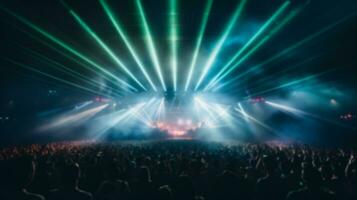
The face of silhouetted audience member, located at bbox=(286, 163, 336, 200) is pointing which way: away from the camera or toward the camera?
away from the camera

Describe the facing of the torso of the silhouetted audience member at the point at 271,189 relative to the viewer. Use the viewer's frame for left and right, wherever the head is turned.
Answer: facing away from the viewer and to the left of the viewer

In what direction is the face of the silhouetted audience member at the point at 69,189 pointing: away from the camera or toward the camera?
away from the camera

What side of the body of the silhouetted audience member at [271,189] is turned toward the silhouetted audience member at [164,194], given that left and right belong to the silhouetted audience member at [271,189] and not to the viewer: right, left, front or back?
left

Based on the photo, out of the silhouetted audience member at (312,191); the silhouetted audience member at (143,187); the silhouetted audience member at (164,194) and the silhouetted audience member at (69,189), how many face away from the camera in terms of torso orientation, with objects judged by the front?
4

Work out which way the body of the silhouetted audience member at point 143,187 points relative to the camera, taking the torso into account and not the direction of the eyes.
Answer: away from the camera

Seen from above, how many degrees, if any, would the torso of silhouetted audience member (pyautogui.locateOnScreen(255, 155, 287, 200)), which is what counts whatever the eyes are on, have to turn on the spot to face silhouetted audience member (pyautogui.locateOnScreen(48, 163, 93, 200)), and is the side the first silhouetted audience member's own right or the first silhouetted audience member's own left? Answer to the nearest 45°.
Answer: approximately 90° to the first silhouetted audience member's own left

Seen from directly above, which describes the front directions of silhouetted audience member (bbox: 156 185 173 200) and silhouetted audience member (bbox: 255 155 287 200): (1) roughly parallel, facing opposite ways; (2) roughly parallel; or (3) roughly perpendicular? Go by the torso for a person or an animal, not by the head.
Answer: roughly parallel

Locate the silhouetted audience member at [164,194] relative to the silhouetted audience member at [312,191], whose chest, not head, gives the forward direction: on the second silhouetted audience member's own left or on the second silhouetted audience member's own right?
on the second silhouetted audience member's own left

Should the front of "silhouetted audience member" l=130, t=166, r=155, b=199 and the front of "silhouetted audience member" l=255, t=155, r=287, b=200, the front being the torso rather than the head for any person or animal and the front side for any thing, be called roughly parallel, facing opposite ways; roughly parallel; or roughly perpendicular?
roughly parallel

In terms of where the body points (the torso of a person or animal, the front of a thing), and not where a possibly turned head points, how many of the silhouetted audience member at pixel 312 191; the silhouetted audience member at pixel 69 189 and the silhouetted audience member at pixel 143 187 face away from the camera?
3

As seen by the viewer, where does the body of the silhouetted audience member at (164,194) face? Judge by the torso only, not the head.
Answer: away from the camera
